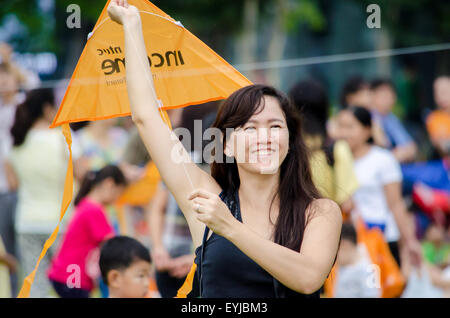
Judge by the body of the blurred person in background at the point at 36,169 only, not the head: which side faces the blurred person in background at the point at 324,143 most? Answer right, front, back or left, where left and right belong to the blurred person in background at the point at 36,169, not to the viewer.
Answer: right

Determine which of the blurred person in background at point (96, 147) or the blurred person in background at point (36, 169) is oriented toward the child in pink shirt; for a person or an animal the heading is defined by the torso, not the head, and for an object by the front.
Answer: the blurred person in background at point (96, 147)

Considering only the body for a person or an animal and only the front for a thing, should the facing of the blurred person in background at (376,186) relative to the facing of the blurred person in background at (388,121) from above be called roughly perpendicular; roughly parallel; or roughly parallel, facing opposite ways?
roughly parallel

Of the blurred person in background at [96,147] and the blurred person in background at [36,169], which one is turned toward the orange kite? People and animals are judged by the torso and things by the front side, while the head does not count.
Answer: the blurred person in background at [96,147]

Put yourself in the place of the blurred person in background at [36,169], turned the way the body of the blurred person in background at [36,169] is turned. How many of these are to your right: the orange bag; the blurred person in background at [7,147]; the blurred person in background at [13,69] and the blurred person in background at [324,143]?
2

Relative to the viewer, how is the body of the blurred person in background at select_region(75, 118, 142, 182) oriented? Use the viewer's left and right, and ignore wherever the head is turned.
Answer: facing the viewer

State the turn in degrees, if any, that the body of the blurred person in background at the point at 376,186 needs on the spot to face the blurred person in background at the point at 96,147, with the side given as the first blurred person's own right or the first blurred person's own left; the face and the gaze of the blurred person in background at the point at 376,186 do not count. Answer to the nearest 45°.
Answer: approximately 45° to the first blurred person's own right

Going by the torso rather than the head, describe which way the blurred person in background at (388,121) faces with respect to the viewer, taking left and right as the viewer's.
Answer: facing the viewer and to the left of the viewer

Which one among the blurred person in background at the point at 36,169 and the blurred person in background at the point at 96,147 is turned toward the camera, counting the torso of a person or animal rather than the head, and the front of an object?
the blurred person in background at the point at 96,147

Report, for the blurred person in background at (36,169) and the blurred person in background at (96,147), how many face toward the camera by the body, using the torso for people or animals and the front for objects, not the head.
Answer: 1

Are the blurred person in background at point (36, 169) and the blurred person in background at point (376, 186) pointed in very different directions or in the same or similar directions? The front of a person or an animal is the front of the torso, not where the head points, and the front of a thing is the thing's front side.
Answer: very different directions

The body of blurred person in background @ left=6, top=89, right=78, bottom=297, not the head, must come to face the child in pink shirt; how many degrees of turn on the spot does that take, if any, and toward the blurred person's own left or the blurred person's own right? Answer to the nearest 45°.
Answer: approximately 135° to the blurred person's own right

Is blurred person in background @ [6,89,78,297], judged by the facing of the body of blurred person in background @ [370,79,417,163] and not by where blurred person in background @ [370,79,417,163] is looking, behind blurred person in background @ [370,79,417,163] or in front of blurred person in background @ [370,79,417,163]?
in front

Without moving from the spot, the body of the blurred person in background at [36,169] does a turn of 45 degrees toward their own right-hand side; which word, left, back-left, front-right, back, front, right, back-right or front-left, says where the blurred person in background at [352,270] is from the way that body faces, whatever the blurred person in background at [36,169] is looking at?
front-right

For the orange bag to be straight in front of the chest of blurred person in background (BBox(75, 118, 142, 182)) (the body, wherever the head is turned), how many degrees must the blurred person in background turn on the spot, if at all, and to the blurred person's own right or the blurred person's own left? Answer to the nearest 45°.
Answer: approximately 45° to the blurred person's own left

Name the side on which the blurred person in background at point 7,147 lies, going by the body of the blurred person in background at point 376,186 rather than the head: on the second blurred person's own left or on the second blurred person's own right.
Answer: on the second blurred person's own right

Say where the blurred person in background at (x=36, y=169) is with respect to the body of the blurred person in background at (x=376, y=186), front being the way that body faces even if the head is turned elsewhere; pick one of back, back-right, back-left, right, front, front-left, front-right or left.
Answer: front-right
